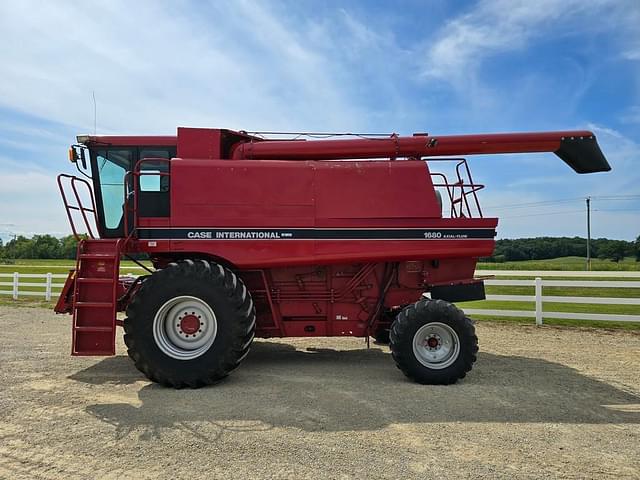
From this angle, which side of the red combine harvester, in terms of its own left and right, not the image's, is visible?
left
